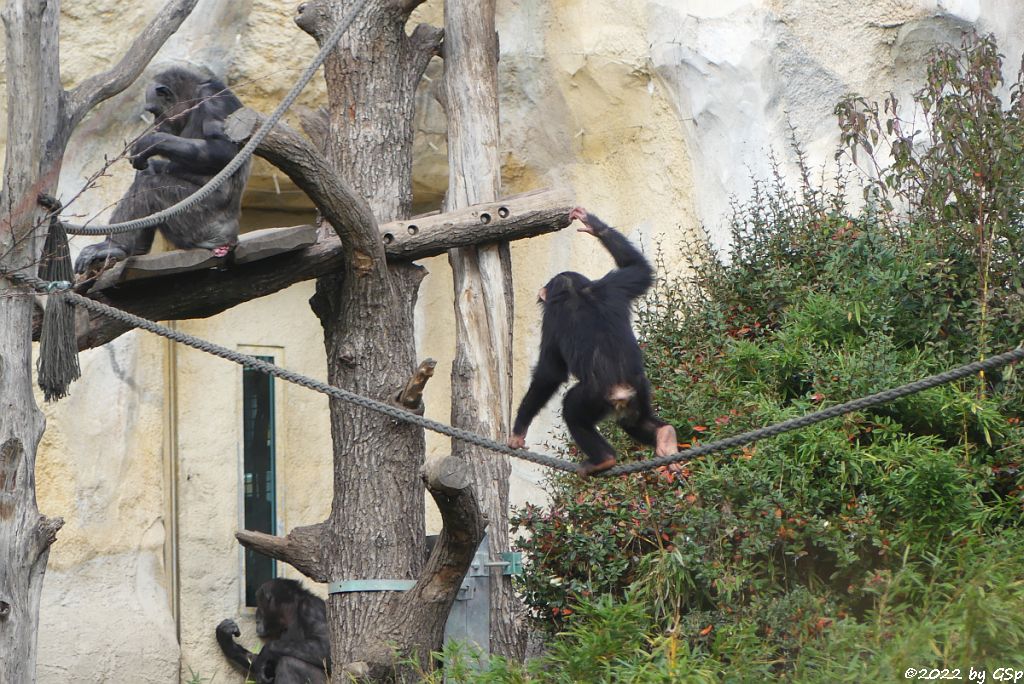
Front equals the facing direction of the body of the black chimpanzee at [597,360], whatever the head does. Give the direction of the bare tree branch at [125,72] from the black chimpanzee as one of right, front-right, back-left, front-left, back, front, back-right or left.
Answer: front-left

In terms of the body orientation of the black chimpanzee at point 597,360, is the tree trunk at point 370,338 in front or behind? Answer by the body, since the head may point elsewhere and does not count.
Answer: in front

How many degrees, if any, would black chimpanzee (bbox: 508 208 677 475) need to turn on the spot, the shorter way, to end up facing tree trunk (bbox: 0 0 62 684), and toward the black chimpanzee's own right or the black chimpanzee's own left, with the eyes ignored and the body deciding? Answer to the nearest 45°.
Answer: approximately 45° to the black chimpanzee's own left

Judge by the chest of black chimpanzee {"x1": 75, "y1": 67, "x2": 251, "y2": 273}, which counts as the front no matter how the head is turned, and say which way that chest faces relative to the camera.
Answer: to the viewer's left

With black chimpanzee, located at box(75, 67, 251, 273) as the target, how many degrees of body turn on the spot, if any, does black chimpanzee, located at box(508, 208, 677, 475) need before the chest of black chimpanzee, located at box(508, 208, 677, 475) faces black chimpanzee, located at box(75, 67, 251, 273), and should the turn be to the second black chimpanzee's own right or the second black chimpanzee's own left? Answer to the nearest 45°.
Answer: approximately 45° to the second black chimpanzee's own left

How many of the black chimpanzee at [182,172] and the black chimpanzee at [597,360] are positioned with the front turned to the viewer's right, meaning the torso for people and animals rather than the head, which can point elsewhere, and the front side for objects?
0

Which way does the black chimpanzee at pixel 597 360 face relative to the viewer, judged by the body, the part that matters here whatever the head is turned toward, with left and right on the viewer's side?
facing away from the viewer and to the left of the viewer

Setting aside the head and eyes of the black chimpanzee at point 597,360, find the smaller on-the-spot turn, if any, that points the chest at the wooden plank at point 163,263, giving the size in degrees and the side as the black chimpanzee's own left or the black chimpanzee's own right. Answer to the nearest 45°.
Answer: approximately 45° to the black chimpanzee's own left

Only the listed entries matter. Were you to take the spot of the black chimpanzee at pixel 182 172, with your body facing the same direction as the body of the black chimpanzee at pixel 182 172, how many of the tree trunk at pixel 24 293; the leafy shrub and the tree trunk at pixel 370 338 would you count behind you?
2
